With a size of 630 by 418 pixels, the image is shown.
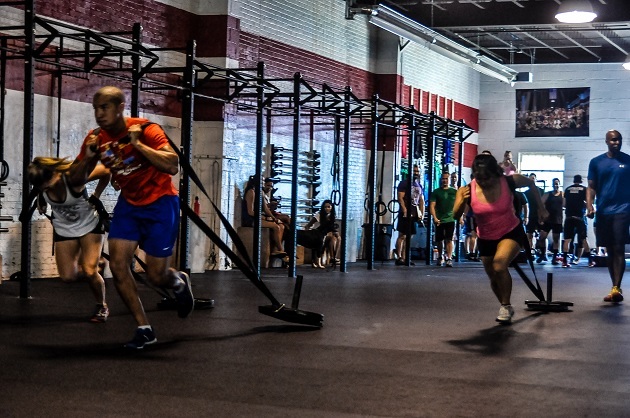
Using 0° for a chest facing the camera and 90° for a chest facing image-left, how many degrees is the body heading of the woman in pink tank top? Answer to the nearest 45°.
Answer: approximately 45°

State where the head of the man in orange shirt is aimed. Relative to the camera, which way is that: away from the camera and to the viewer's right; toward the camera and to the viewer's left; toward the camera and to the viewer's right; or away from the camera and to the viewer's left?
toward the camera and to the viewer's left

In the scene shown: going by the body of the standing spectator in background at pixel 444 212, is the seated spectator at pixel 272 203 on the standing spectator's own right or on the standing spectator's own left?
on the standing spectator's own right

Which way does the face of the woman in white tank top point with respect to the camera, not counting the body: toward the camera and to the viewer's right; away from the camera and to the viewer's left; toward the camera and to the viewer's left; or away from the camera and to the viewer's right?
toward the camera and to the viewer's left

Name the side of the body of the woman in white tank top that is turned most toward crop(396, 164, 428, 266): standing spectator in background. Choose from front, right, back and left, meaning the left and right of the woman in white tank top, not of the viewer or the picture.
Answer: back

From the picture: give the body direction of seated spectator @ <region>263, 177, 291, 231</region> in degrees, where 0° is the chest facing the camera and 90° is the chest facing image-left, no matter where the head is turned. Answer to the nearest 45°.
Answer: approximately 315°
